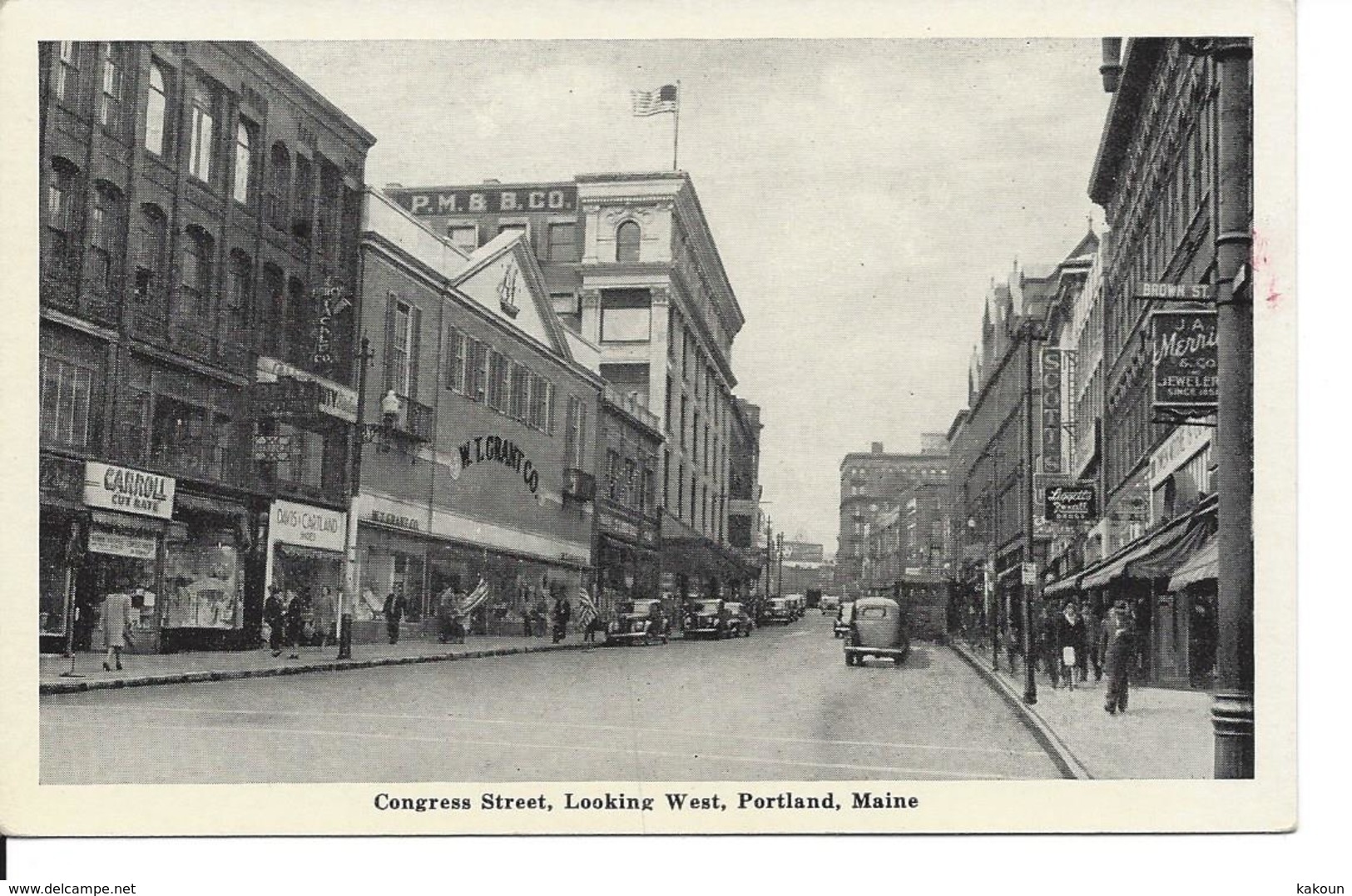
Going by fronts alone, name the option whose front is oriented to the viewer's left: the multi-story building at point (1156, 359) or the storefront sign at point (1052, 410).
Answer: the multi-story building

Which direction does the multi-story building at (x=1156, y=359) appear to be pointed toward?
to the viewer's left

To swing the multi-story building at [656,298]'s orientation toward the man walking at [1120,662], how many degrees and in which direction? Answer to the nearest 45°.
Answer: approximately 45° to its right

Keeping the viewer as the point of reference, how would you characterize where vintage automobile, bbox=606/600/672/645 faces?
facing the viewer and to the left of the viewer

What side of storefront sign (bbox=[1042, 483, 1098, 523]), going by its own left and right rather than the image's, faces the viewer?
front

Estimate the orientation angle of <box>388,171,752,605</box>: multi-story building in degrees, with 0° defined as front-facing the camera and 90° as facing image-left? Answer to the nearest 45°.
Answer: approximately 270°

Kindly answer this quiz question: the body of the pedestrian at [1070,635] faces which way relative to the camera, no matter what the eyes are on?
toward the camera

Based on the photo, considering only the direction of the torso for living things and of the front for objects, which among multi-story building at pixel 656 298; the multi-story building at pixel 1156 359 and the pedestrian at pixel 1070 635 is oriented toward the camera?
the pedestrian

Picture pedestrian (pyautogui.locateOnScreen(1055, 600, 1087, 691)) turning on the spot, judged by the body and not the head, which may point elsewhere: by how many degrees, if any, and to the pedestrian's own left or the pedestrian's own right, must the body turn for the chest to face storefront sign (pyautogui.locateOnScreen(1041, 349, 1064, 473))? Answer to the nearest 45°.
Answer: approximately 180°
